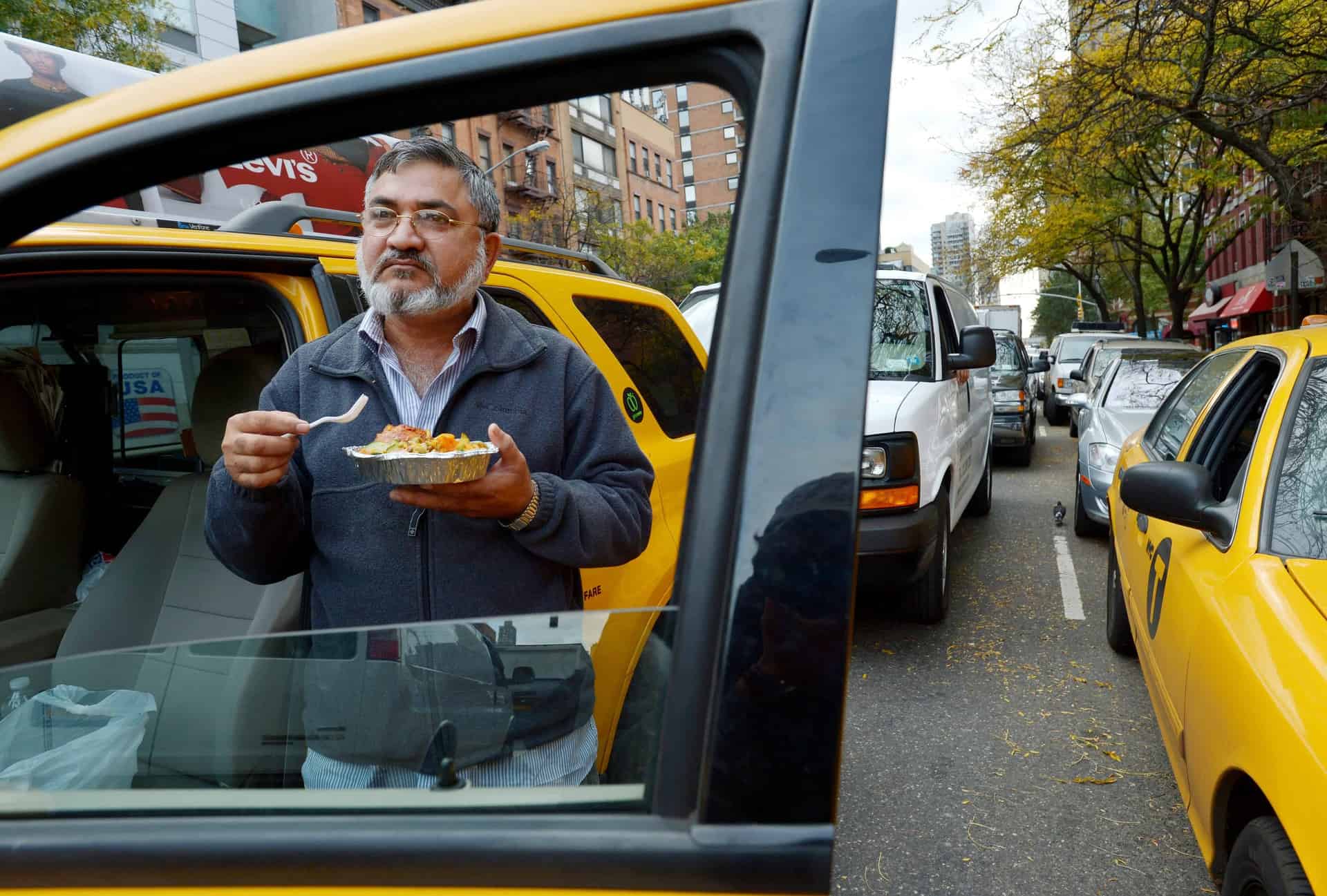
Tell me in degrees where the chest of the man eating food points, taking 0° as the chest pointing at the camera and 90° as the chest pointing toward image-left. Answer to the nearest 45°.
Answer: approximately 0°

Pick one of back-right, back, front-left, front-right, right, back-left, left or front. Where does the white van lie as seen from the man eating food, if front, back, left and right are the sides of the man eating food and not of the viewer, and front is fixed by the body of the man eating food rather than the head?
back-left

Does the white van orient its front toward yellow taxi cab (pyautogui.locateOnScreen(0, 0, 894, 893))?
yes
